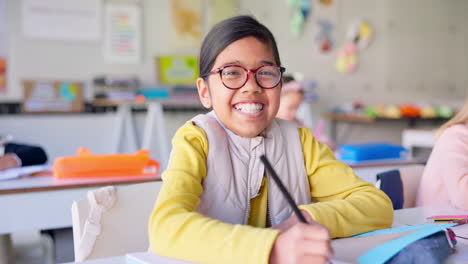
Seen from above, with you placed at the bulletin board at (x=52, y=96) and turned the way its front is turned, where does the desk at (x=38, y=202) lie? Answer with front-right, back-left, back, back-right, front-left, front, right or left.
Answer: front

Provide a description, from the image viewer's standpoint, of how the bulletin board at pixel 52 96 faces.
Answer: facing the viewer

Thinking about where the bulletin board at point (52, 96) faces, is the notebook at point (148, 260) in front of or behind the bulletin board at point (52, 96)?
in front

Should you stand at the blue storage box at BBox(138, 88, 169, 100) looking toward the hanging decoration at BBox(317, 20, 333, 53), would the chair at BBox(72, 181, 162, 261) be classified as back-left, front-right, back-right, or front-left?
back-right

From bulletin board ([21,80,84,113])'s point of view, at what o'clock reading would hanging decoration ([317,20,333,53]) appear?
The hanging decoration is roughly at 9 o'clock from the bulletin board.

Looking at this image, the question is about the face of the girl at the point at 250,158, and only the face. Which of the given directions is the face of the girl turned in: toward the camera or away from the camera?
toward the camera

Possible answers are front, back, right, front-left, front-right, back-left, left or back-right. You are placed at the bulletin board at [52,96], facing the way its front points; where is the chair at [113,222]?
front

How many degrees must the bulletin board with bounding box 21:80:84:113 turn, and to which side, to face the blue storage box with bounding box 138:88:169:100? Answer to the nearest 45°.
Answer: approximately 45° to its left

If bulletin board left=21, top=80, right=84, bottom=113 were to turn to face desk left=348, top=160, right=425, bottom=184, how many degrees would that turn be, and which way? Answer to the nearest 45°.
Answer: approximately 45° to its left

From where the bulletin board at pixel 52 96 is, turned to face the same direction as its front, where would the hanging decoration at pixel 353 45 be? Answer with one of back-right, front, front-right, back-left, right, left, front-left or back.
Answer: left

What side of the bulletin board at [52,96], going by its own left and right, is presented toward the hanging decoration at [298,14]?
left

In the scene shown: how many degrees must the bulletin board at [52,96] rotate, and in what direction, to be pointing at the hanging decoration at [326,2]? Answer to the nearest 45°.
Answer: approximately 90° to its left

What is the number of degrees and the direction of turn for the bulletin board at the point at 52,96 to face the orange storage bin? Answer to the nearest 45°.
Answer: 0° — it already faces it

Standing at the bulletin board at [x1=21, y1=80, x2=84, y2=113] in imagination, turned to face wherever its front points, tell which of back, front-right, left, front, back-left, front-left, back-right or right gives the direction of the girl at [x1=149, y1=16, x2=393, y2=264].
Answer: front

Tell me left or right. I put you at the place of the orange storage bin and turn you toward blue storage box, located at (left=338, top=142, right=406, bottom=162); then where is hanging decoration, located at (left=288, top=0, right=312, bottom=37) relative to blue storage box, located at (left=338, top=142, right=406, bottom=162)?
left

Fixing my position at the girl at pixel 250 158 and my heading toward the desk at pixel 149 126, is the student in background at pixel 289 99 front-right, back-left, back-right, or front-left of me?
front-right
